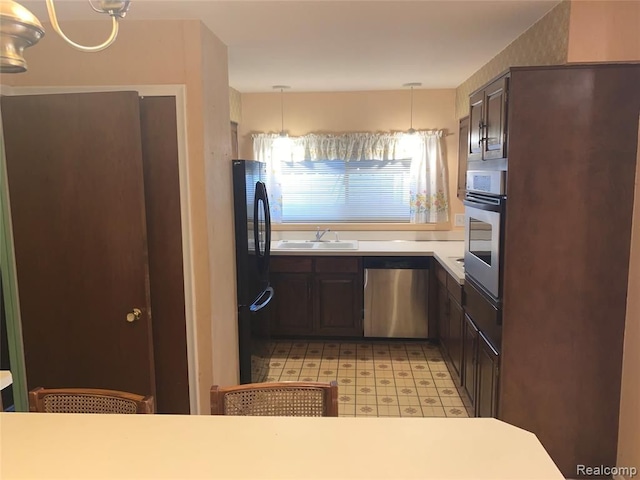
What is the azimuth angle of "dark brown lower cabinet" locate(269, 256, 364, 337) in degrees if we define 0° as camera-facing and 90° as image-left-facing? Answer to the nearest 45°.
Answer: approximately 0°

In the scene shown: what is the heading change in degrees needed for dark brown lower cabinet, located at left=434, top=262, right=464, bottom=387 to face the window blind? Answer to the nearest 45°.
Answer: approximately 45° to its right

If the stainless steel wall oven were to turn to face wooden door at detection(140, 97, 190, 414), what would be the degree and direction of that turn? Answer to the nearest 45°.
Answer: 0° — it already faces it

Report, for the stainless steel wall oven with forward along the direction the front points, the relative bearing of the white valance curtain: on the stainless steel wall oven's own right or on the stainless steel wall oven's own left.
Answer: on the stainless steel wall oven's own right

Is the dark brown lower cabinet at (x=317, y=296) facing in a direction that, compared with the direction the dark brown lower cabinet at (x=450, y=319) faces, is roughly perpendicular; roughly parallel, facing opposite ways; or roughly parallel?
roughly perpendicular

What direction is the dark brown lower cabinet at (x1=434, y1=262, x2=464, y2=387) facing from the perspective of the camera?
to the viewer's left

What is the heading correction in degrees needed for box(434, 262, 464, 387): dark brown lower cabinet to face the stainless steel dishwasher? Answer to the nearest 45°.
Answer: approximately 45° to its right

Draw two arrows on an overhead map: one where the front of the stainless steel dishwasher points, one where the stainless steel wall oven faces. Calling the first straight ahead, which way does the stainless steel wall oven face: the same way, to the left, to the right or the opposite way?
to the right

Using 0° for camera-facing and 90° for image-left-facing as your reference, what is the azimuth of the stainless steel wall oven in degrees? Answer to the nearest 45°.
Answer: approximately 90°

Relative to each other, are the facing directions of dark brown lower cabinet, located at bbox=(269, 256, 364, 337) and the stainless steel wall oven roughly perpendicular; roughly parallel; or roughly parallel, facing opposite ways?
roughly perpendicular

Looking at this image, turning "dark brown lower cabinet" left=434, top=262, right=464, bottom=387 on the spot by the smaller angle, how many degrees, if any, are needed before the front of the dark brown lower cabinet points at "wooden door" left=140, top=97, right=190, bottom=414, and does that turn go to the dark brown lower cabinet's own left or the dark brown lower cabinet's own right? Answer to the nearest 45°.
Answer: approximately 45° to the dark brown lower cabinet's own left
